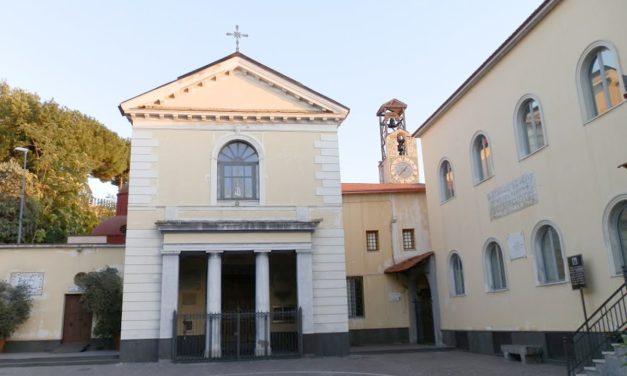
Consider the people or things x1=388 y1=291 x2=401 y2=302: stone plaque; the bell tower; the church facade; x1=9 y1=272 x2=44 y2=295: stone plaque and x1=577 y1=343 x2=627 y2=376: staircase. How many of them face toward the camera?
4

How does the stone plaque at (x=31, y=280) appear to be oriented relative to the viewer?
toward the camera

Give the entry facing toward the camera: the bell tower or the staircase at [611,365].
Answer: the bell tower

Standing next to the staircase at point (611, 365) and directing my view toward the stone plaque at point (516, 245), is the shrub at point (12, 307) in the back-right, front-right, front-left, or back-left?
front-left

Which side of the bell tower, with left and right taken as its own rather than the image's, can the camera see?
front

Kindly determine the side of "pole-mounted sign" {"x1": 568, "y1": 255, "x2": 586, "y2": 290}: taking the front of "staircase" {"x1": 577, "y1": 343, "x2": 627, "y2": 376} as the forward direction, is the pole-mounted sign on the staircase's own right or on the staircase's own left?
on the staircase's own right

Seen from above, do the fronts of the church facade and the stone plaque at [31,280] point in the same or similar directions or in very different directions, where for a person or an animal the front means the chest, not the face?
same or similar directions

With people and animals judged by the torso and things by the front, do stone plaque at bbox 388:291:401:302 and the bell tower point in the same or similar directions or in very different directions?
same or similar directions

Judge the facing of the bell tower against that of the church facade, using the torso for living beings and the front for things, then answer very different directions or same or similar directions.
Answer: same or similar directions

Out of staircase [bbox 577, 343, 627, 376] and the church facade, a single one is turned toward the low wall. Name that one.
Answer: the staircase

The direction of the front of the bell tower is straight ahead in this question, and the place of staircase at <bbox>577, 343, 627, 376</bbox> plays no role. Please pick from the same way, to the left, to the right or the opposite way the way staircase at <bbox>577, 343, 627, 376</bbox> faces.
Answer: to the right

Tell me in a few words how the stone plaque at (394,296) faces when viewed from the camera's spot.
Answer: facing the viewer

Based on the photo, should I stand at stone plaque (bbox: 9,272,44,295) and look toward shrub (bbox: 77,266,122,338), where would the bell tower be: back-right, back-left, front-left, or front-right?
front-left

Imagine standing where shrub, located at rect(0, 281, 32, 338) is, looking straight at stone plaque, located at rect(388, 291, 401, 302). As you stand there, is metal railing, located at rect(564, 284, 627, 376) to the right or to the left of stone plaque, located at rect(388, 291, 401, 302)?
right

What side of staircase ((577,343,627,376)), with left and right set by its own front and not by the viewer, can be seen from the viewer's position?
left

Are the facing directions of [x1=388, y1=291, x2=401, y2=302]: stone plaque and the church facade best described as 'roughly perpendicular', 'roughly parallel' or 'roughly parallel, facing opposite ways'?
roughly parallel

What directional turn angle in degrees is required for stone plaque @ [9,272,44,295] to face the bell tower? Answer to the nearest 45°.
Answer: approximately 90° to its left

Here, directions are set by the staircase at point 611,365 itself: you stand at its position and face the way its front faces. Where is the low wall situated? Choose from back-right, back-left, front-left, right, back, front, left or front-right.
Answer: front

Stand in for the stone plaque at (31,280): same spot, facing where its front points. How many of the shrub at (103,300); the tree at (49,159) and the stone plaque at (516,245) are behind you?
1
